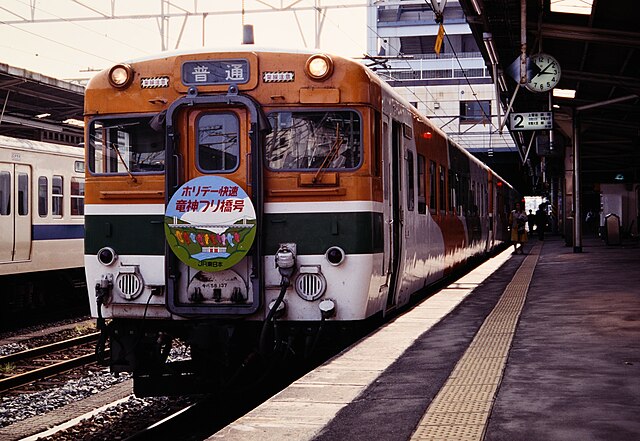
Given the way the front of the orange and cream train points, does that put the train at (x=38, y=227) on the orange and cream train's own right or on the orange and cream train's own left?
on the orange and cream train's own right

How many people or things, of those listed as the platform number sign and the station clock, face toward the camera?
2

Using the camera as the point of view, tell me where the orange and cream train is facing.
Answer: facing the viewer and to the left of the viewer

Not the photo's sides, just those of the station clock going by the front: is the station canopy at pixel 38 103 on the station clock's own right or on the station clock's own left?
on the station clock's own right

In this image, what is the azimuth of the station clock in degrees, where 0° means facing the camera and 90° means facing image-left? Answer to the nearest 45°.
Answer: approximately 0°

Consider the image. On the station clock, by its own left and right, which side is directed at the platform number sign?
back
